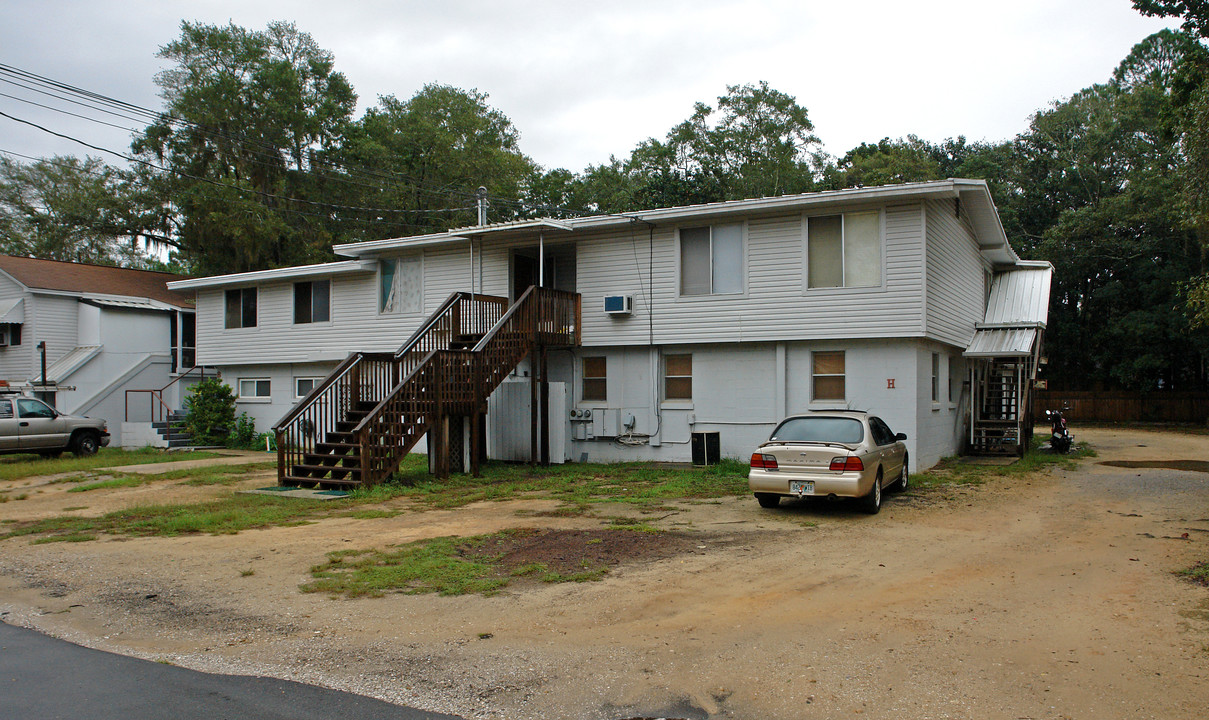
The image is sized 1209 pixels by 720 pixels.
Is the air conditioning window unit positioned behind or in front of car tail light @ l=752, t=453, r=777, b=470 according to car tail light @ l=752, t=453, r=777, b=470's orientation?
behind

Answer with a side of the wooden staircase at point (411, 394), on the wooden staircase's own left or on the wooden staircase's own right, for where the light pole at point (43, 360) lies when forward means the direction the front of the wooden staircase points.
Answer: on the wooden staircase's own right

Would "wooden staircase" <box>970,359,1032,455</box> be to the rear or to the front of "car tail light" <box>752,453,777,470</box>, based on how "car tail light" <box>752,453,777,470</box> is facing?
to the rear

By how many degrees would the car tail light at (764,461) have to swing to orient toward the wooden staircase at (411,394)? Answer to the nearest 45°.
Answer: approximately 135° to its right

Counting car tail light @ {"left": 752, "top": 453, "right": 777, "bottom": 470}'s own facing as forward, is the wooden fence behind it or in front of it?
behind

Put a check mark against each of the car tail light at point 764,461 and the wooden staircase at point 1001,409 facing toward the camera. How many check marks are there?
2

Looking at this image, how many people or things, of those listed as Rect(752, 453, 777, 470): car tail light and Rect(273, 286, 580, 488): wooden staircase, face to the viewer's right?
0

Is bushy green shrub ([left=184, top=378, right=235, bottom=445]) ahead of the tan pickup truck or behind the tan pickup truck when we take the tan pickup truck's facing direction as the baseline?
ahead

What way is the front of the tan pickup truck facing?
to the viewer's right
